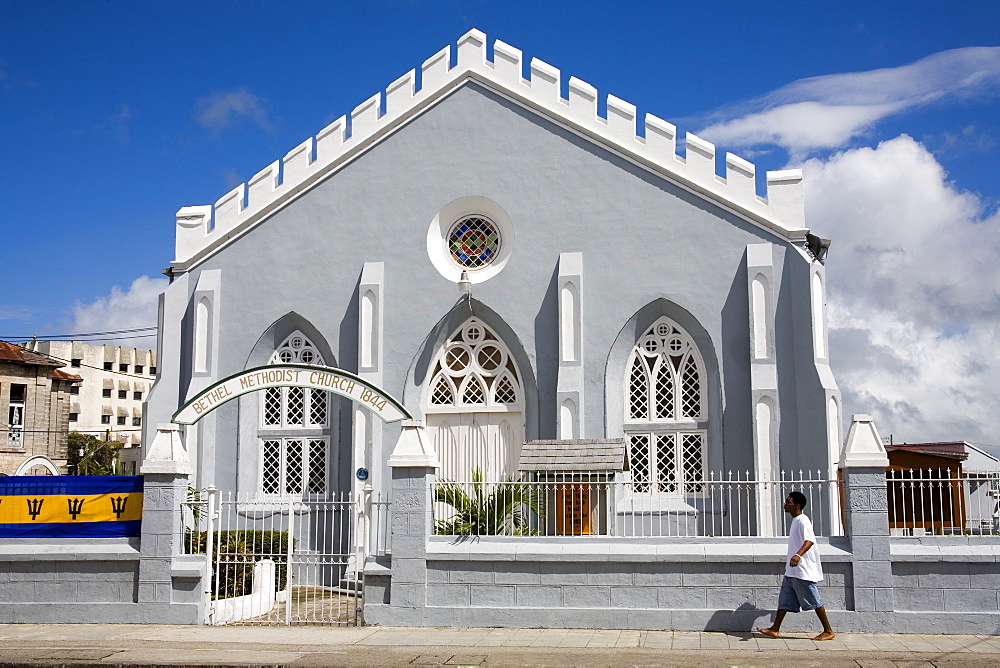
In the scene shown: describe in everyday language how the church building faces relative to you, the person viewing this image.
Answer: facing the viewer

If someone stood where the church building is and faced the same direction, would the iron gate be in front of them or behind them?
in front

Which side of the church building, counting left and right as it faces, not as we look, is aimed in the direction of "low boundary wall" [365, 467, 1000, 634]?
front

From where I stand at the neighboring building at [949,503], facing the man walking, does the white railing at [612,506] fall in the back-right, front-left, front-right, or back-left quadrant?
front-right

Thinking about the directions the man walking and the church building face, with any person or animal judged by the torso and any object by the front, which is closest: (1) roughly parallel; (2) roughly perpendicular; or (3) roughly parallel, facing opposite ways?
roughly perpendicular

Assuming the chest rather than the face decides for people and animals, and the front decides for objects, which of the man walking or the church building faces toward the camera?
the church building

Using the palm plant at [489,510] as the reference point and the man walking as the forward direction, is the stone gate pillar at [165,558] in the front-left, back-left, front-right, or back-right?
back-right

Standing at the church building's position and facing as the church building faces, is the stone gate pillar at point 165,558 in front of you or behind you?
in front
